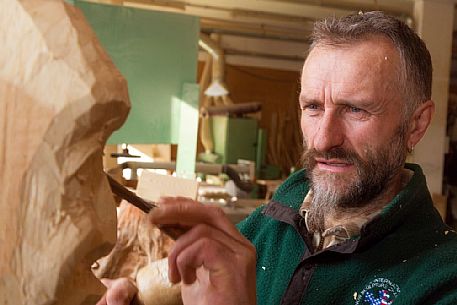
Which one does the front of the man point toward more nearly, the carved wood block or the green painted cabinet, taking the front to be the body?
the carved wood block

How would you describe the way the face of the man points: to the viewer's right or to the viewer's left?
to the viewer's left

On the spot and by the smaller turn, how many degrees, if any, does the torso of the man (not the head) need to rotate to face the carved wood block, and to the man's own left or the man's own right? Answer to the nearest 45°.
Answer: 0° — they already face it

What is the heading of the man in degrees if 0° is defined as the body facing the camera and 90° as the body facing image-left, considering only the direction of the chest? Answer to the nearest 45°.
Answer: approximately 45°

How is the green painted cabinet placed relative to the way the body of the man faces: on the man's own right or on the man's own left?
on the man's own right
